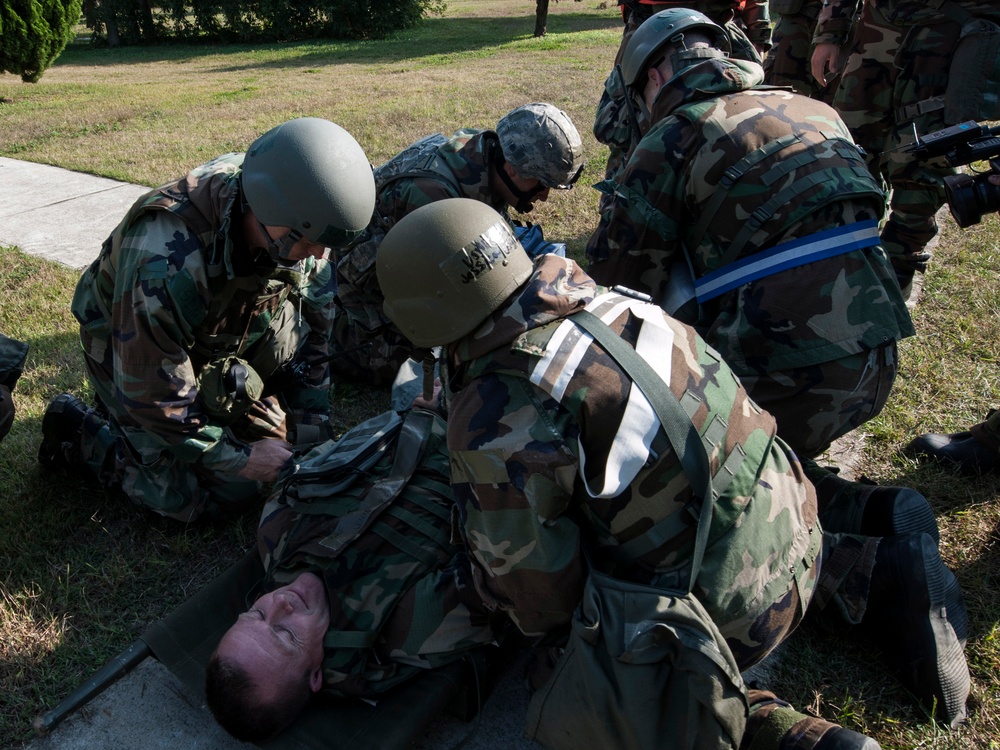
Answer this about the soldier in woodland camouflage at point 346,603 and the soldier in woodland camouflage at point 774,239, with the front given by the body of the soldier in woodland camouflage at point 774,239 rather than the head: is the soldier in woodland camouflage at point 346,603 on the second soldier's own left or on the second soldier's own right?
on the second soldier's own left

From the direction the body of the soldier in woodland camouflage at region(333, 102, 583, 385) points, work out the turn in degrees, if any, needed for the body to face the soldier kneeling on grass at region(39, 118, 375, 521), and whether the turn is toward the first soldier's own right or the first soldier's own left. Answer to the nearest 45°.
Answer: approximately 135° to the first soldier's own right

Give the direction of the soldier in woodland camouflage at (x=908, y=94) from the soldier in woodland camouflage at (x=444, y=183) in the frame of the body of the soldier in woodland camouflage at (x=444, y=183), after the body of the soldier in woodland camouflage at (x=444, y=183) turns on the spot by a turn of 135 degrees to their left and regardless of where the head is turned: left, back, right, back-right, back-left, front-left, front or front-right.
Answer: back-right

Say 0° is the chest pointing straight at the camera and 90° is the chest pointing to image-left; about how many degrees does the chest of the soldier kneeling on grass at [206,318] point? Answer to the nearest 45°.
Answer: approximately 315°

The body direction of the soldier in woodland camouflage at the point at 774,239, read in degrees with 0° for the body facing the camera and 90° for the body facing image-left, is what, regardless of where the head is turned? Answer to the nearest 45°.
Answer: approximately 135°

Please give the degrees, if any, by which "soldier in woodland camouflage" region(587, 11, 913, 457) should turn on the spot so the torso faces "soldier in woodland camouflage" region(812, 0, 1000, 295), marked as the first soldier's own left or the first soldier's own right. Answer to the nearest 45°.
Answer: approximately 45° to the first soldier's own right

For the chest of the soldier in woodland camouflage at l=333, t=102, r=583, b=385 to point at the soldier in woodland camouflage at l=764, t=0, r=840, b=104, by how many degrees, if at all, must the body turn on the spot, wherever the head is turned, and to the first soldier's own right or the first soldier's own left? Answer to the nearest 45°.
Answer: approximately 45° to the first soldier's own left

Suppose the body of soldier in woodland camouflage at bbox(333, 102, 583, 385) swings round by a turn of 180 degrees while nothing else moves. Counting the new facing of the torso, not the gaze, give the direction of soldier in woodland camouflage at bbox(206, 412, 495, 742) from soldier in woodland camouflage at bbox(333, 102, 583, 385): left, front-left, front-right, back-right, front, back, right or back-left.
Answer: left

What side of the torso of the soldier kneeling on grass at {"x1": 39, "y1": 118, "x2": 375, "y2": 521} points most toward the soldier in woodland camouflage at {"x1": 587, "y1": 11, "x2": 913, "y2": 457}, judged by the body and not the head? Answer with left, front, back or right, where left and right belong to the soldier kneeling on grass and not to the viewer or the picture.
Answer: front

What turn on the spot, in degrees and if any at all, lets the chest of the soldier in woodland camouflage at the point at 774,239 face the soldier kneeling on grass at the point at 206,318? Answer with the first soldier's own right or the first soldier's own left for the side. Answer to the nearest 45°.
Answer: approximately 45° to the first soldier's own left

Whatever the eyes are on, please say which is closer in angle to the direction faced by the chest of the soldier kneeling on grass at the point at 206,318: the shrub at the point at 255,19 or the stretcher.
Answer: the stretcher

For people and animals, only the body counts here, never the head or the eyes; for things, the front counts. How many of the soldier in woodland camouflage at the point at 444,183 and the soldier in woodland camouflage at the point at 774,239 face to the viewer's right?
1

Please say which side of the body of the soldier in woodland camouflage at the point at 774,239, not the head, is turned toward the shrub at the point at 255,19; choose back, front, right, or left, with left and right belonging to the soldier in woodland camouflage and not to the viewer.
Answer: front

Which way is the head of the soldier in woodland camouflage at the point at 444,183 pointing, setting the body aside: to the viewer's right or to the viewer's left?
to the viewer's right
